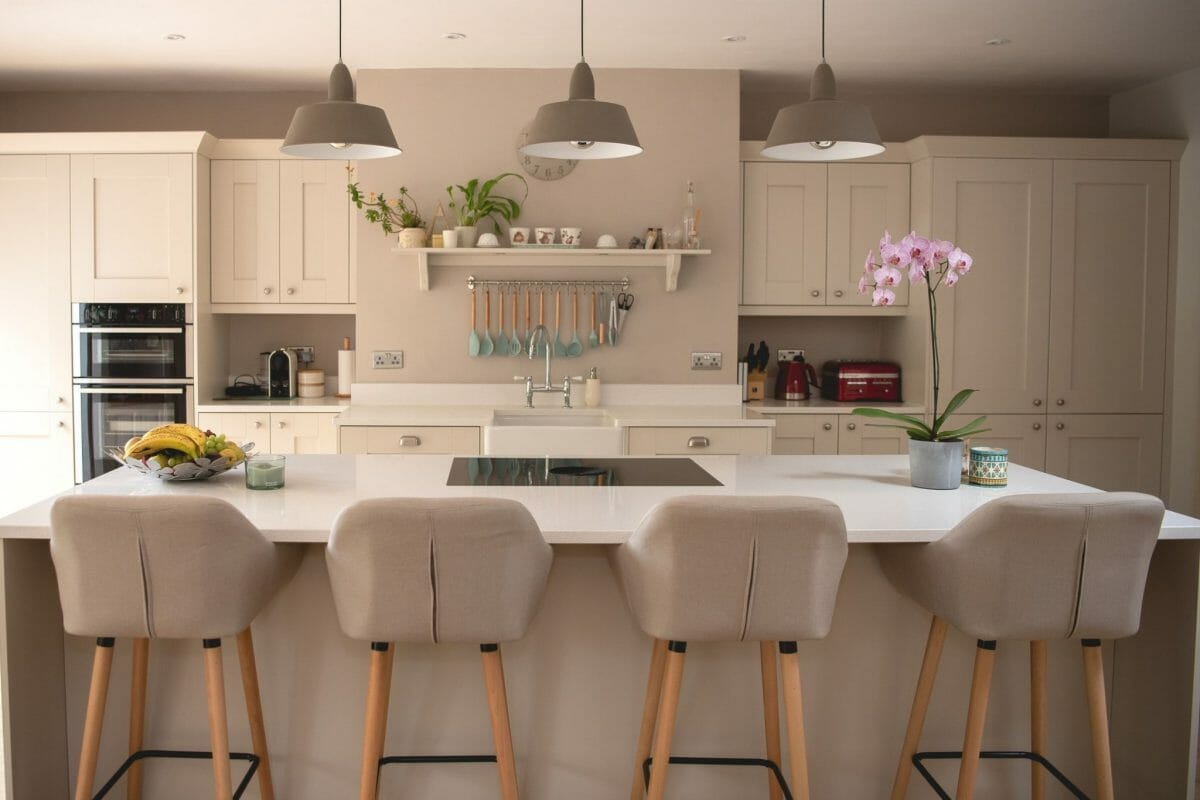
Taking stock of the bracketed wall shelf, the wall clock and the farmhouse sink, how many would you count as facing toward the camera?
3

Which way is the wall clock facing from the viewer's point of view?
toward the camera

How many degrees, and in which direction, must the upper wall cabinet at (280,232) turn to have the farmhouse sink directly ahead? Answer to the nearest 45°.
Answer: approximately 45° to its left

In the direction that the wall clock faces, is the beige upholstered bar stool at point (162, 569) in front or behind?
in front

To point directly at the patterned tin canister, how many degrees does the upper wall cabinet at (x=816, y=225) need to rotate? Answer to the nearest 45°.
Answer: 0° — it already faces it

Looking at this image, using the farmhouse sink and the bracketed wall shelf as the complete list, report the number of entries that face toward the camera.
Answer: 2

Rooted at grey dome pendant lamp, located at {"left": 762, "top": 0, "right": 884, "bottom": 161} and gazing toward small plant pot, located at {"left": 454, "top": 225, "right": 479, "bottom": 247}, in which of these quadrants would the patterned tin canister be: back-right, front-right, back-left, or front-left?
back-right

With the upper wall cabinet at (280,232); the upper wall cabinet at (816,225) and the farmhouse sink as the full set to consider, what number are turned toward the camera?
3

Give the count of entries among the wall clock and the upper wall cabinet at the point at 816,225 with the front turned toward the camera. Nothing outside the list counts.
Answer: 2

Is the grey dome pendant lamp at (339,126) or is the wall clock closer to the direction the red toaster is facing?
the grey dome pendant lamp

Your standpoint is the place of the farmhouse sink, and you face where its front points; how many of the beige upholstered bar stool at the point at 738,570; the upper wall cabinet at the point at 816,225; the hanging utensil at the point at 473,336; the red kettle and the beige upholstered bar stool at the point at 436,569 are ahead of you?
2

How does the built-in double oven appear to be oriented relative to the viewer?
toward the camera

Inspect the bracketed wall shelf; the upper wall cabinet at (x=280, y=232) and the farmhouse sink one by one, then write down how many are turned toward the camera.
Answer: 3

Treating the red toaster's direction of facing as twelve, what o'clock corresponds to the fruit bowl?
The fruit bowl is roughly at 1 o'clock from the red toaster.

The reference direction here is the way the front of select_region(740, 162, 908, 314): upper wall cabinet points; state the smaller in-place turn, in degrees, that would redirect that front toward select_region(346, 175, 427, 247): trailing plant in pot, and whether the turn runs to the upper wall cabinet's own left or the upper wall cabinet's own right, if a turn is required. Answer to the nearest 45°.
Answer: approximately 90° to the upper wall cabinet's own right

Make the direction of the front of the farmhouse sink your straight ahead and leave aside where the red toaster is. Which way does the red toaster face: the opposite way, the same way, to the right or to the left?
the same way

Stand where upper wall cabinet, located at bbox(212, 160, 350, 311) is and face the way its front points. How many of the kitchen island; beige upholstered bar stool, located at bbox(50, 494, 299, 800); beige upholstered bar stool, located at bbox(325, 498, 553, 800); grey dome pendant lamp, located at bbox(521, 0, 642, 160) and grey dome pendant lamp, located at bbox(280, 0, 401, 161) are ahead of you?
5
